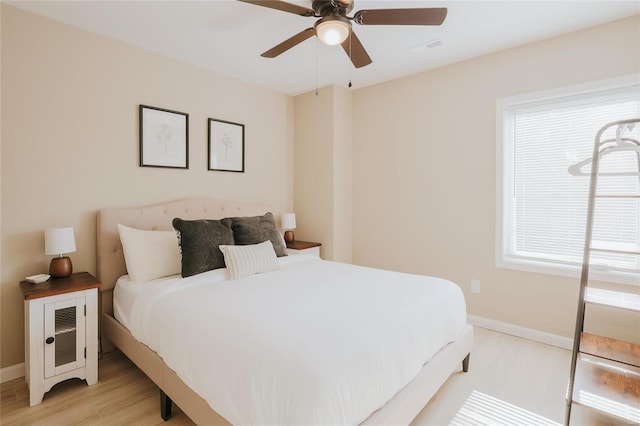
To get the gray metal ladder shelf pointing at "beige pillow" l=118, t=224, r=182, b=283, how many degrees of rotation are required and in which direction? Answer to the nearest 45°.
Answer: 0° — it already faces it

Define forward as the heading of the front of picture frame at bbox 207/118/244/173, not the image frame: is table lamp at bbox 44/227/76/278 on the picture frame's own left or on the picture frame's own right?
on the picture frame's own right

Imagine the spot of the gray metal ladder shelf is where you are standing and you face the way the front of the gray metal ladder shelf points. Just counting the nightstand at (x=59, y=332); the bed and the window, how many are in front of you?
2

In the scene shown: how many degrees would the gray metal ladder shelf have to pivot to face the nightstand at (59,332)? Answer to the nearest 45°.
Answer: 0° — it already faces it

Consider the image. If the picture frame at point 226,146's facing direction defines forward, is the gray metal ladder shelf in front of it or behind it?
in front

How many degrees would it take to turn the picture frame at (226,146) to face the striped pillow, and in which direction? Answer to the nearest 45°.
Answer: approximately 45° to its right

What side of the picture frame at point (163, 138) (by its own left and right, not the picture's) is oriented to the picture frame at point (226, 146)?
left

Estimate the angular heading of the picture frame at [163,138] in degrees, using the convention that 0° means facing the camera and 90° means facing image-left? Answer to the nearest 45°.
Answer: approximately 315°

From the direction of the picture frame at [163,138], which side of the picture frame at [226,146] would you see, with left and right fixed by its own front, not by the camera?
right

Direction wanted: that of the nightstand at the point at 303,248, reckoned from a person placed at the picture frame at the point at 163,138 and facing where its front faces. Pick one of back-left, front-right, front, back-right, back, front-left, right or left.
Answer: front-left

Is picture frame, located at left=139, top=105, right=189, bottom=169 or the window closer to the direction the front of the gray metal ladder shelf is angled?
the picture frame

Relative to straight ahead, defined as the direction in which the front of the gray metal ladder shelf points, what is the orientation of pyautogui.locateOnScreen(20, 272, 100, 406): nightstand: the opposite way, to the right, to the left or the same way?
to the left
